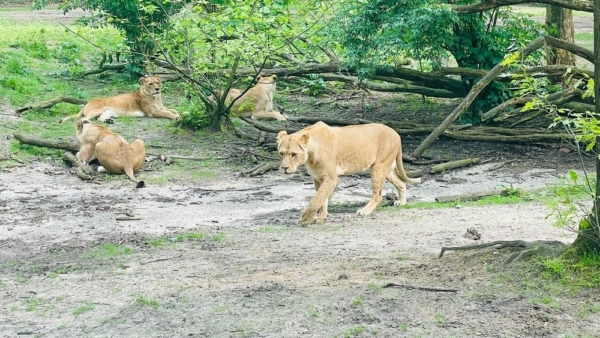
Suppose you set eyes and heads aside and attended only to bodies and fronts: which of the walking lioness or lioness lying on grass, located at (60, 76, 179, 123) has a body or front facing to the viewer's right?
the lioness lying on grass

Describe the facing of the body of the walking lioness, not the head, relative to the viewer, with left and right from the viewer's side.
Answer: facing the viewer and to the left of the viewer

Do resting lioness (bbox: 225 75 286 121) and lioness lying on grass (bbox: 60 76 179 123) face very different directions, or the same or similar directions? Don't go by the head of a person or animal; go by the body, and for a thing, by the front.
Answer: same or similar directions

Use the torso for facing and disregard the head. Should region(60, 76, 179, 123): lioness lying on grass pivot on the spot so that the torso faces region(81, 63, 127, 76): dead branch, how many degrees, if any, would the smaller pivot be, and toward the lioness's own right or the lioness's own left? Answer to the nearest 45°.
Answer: approximately 90° to the lioness's own left

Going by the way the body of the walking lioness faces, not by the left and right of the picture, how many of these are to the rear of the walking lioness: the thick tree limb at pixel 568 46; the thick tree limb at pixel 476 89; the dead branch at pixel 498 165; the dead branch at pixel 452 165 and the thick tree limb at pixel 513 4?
5

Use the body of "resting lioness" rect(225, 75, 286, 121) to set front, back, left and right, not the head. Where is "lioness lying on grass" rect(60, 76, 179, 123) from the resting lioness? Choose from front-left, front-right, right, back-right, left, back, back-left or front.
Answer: back

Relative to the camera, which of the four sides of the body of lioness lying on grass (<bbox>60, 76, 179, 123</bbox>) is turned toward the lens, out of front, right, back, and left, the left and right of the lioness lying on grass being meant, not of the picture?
right

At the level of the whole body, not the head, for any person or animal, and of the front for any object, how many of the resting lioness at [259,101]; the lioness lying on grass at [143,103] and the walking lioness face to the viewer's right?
2

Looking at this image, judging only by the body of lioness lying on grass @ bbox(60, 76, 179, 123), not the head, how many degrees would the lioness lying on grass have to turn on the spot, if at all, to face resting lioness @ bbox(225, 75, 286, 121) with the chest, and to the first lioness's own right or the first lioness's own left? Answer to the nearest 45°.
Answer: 0° — it already faces it

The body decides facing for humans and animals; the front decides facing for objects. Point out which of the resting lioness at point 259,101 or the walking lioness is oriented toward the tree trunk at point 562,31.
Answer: the resting lioness

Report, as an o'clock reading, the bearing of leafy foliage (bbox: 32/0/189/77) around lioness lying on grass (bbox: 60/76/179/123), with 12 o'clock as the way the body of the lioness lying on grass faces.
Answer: The leafy foliage is roughly at 9 o'clock from the lioness lying on grass.

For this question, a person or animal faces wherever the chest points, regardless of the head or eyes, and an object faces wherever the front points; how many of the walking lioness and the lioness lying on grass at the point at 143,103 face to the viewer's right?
1

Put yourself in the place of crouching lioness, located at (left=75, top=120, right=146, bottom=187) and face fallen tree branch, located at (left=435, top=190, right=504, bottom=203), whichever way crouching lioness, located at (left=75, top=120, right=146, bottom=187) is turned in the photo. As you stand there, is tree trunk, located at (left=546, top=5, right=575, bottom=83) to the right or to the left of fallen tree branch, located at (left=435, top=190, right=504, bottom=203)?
left

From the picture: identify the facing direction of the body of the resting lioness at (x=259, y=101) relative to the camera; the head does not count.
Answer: to the viewer's right
